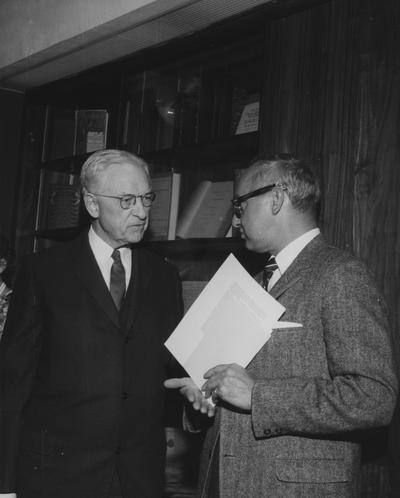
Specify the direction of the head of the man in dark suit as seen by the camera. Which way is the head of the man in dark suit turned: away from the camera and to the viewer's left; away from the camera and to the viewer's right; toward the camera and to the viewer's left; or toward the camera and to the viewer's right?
toward the camera and to the viewer's right

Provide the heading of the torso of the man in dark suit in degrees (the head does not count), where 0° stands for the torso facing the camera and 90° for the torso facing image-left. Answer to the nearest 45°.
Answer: approximately 315°

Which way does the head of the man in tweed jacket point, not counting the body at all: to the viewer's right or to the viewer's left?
to the viewer's left

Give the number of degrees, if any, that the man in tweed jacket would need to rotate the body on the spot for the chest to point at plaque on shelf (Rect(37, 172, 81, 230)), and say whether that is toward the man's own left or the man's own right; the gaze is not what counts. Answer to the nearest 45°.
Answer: approximately 45° to the man's own right

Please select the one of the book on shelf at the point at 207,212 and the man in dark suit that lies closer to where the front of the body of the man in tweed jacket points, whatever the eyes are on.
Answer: the man in dark suit

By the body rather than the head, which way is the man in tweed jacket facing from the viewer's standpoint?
to the viewer's left

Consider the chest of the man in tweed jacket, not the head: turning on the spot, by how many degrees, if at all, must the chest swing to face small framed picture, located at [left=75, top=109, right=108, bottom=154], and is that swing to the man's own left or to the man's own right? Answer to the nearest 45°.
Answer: approximately 45° to the man's own right

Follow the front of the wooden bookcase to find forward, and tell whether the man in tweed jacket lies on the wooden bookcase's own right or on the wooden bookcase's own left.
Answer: on the wooden bookcase's own left

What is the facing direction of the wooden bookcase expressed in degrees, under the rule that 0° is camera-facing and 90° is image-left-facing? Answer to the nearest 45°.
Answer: approximately 45°

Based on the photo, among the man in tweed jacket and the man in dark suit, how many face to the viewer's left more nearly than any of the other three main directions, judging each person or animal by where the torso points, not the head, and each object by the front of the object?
1
